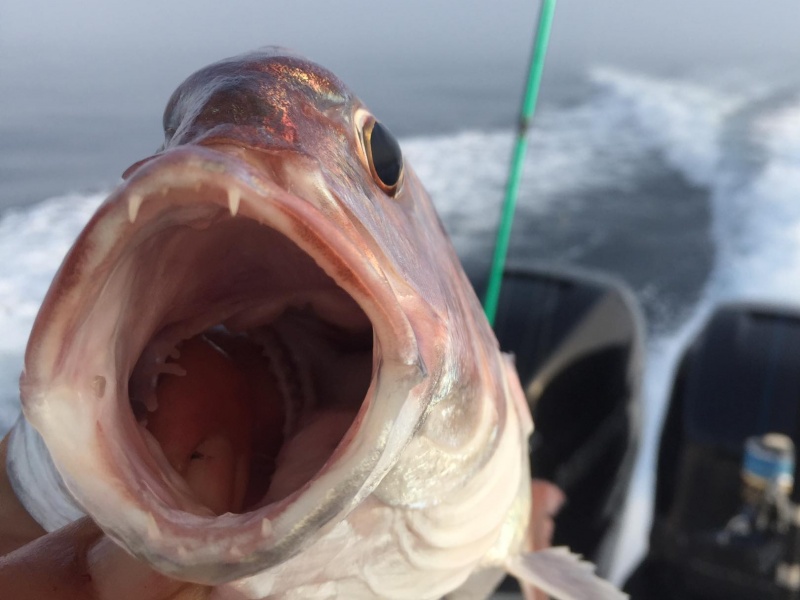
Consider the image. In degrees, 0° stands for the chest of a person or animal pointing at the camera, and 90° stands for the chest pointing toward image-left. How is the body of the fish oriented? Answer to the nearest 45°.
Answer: approximately 45°

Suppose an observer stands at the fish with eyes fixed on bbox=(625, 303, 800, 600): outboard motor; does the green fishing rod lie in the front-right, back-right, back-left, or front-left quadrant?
front-left

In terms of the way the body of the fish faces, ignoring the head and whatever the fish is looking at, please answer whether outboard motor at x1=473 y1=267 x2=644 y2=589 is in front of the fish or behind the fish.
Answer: behind

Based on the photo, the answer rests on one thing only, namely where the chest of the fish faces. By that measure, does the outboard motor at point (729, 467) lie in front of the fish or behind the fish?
behind
